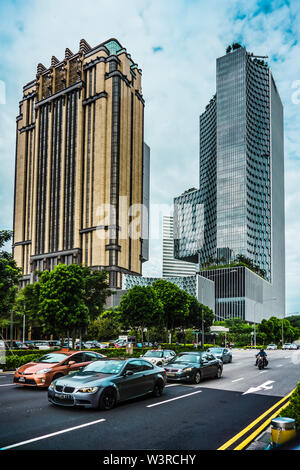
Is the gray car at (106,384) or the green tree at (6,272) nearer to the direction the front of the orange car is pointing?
the gray car

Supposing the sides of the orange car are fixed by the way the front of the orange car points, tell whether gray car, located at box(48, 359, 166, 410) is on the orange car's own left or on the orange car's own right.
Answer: on the orange car's own left

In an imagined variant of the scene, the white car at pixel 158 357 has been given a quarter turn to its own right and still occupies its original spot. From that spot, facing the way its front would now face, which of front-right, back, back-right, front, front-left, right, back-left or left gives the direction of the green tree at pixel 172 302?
front-right

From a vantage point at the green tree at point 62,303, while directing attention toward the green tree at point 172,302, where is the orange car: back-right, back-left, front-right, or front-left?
back-right

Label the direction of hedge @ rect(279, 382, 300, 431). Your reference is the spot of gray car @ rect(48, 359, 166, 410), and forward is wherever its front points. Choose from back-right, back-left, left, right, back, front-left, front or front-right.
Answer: left

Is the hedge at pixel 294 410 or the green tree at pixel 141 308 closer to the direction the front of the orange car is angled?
the hedge

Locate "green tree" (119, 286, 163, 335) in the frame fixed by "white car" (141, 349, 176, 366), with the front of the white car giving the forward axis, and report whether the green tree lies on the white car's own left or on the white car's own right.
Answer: on the white car's own right

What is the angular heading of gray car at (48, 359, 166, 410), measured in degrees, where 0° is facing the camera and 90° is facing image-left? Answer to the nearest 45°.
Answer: approximately 45°

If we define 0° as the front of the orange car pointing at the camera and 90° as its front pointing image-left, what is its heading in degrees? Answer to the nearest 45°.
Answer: approximately 45°

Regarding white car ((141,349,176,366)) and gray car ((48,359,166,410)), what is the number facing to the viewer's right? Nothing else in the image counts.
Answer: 0

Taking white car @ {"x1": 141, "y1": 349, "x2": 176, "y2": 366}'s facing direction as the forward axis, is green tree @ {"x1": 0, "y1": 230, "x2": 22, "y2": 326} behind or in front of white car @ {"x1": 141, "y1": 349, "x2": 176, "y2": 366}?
in front

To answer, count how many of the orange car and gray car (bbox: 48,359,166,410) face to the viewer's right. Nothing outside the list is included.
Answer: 0

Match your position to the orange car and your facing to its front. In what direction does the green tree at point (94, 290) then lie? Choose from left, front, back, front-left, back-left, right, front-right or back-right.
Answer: back-right
